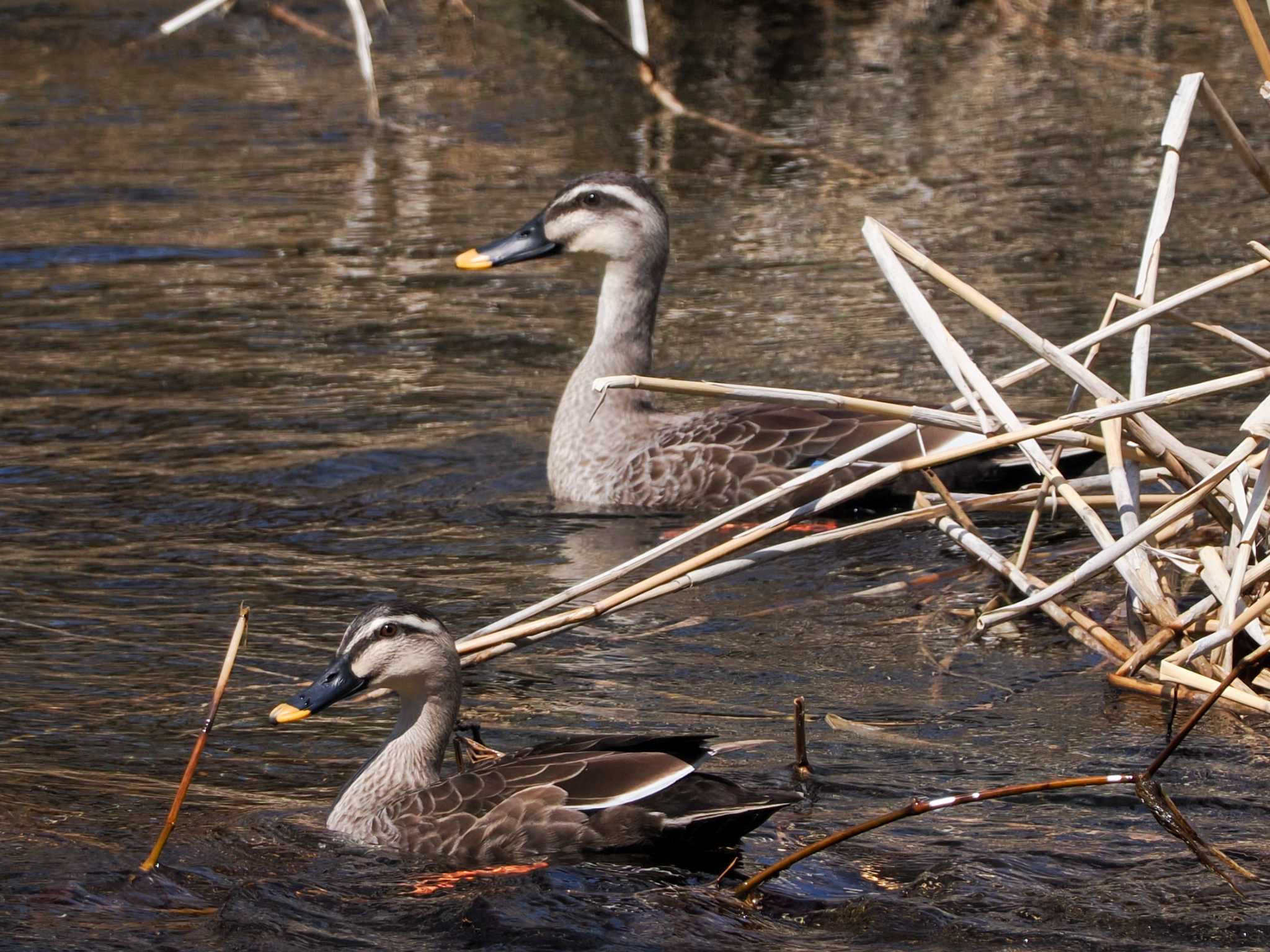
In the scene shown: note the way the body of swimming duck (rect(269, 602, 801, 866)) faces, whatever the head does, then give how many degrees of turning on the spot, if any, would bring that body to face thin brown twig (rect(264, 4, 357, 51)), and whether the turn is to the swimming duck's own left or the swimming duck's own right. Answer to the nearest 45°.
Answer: approximately 90° to the swimming duck's own right

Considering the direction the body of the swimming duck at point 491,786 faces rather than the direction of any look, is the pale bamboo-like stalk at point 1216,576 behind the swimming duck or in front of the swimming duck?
behind

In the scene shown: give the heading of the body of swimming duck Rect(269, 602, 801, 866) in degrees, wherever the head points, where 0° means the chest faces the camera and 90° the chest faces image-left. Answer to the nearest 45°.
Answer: approximately 90°

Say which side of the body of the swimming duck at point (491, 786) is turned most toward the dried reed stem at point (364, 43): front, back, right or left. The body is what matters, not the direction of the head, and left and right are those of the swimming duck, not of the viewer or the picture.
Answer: right

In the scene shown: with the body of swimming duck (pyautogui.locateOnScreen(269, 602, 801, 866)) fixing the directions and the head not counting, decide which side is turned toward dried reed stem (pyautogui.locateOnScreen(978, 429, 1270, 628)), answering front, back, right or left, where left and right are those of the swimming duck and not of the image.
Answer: back

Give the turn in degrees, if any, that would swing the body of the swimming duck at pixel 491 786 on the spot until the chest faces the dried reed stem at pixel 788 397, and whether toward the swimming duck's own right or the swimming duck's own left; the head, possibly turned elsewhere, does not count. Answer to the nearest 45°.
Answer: approximately 135° to the swimming duck's own right

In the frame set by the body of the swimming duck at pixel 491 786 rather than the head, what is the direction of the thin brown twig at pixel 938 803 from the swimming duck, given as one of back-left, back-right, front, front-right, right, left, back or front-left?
back-left

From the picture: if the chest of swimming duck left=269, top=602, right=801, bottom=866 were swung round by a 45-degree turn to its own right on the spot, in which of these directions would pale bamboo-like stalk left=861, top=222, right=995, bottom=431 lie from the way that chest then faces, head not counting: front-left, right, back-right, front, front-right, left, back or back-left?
right

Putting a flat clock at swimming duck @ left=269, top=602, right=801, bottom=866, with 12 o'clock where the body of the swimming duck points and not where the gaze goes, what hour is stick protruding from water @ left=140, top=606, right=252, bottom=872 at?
The stick protruding from water is roughly at 11 o'clock from the swimming duck.

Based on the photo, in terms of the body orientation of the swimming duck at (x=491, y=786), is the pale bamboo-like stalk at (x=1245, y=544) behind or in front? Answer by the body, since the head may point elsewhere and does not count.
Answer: behind
